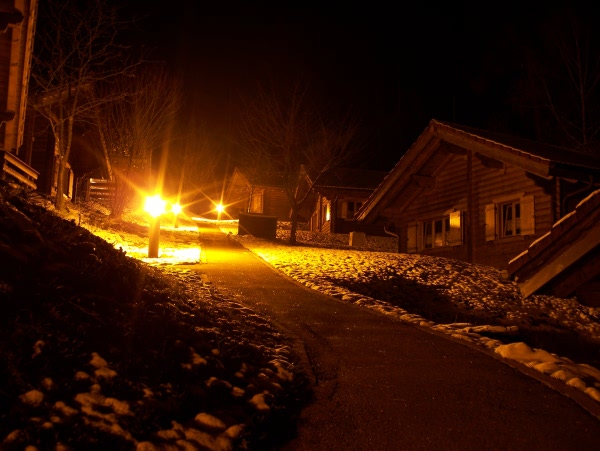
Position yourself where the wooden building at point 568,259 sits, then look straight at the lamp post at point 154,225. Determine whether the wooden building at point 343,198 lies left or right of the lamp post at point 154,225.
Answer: right

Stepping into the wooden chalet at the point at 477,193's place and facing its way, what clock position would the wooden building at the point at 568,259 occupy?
The wooden building is roughly at 10 o'clock from the wooden chalet.

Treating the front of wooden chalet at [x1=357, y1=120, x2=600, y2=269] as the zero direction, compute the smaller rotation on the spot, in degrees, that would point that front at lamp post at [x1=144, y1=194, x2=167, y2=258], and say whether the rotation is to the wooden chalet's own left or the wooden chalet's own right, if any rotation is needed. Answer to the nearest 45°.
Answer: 0° — it already faces it

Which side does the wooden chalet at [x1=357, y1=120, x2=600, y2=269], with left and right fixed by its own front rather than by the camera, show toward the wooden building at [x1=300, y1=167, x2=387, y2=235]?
right

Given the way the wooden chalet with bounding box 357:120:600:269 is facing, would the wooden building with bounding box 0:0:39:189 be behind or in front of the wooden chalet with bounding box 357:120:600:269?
in front

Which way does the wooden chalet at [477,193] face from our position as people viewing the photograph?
facing the viewer and to the left of the viewer

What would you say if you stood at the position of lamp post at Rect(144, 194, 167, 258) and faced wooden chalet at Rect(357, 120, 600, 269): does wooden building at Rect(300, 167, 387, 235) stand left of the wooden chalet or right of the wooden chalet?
left
